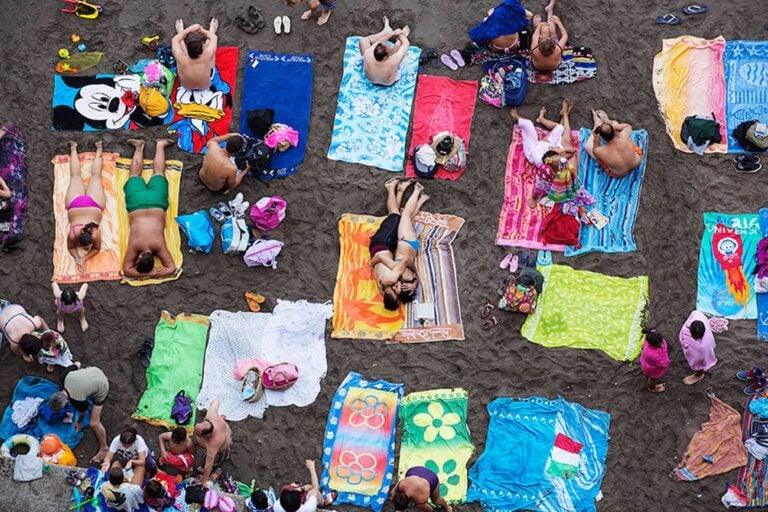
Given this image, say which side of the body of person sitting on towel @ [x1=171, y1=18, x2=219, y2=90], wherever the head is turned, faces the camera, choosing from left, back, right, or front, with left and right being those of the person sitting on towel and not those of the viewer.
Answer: back

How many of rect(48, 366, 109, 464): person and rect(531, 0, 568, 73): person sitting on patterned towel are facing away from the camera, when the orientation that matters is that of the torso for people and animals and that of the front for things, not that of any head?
1

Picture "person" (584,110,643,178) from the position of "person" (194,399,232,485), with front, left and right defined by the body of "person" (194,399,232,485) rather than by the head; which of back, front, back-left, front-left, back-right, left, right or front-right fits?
back

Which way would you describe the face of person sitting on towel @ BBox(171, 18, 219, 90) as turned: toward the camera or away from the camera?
away from the camera

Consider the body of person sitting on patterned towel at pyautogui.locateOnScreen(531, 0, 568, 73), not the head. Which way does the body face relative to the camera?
away from the camera

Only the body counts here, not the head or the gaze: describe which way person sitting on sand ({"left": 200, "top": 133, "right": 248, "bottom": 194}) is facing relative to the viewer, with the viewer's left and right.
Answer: facing away from the viewer and to the right of the viewer
